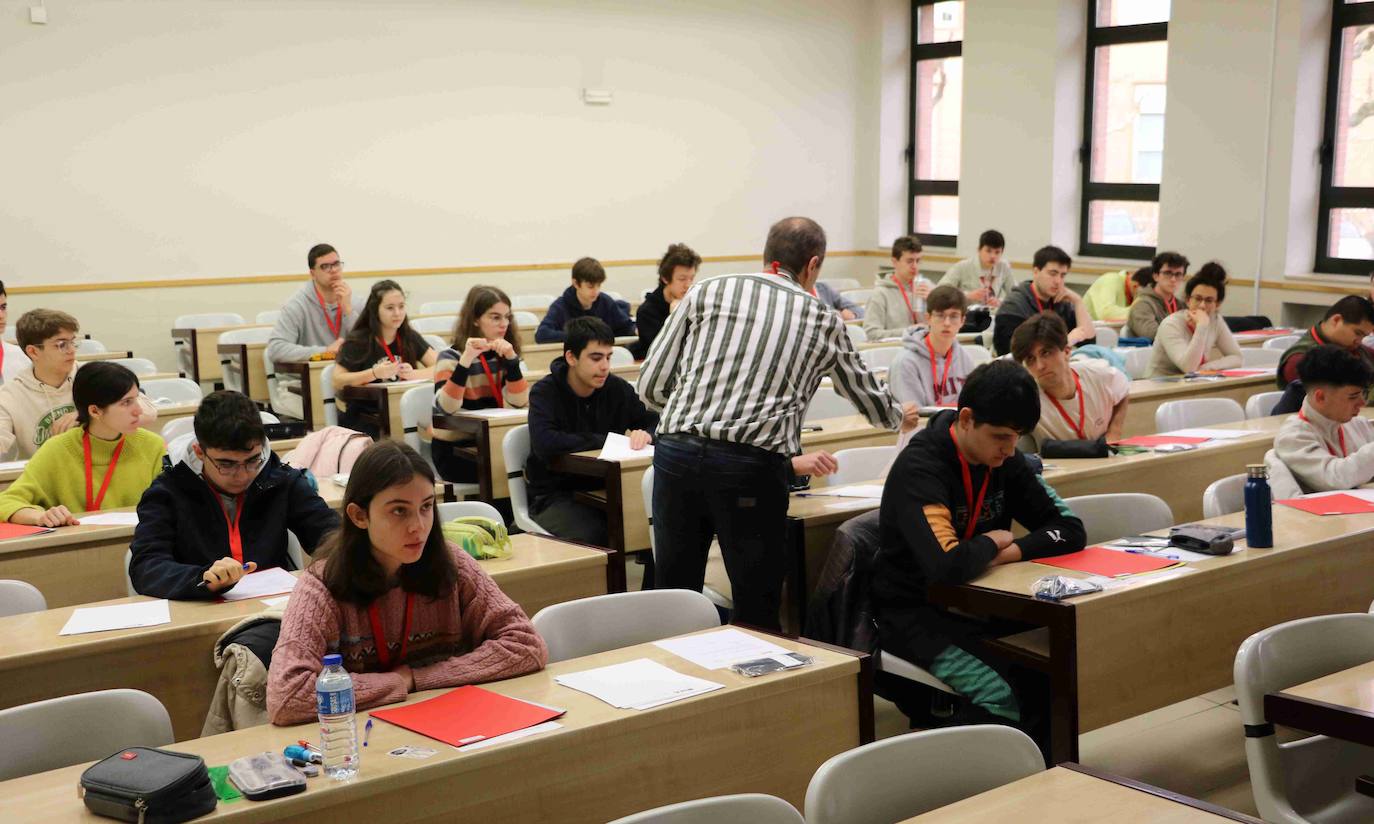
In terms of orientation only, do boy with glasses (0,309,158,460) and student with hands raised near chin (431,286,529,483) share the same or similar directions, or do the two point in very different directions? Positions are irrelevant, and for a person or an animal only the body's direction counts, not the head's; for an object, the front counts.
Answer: same or similar directions

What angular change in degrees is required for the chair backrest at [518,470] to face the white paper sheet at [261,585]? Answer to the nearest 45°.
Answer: approximately 45° to its right

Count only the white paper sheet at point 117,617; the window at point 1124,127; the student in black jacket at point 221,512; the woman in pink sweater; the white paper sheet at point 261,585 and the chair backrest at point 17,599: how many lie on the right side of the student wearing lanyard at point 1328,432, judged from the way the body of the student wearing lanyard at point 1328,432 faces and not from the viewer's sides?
5

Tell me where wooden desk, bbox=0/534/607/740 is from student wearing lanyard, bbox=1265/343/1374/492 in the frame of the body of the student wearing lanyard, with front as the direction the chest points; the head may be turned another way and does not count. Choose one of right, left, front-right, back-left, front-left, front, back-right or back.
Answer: right

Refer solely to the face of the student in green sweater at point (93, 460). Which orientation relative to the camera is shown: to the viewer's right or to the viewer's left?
to the viewer's right

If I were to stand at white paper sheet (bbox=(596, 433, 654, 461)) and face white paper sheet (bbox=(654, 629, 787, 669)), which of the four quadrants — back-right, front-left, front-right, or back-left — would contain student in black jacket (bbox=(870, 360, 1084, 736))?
front-left

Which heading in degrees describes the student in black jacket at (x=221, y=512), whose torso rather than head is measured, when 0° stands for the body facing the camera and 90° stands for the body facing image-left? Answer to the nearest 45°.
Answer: approximately 315°

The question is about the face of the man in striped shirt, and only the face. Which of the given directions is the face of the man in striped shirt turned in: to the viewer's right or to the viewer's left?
to the viewer's right

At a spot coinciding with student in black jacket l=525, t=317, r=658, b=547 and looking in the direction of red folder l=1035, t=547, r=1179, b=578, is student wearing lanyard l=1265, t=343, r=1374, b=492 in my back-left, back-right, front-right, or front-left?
front-left

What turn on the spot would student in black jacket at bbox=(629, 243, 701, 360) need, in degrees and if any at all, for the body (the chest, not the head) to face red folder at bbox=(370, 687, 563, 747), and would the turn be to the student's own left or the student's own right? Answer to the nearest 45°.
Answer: approximately 45° to the student's own right

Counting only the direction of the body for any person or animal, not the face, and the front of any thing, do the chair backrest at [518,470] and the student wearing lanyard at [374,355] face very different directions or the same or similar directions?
same or similar directions

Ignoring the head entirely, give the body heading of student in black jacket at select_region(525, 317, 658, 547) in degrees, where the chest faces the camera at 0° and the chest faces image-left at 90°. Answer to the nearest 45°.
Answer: approximately 315°

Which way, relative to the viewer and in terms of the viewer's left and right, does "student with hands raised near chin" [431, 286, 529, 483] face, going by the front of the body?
facing the viewer and to the right of the viewer

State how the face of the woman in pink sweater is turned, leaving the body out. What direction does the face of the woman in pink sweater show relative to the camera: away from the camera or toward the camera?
toward the camera

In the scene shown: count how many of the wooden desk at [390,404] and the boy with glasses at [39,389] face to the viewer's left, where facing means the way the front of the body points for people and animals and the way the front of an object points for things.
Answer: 0

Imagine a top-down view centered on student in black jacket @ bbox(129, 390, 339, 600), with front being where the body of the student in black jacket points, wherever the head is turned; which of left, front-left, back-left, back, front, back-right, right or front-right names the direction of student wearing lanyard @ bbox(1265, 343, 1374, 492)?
front-left
